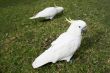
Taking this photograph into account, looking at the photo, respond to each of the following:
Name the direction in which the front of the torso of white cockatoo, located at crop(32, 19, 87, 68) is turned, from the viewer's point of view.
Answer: to the viewer's right

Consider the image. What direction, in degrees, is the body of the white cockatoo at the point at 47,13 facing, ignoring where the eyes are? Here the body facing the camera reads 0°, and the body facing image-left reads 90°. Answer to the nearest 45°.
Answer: approximately 270°

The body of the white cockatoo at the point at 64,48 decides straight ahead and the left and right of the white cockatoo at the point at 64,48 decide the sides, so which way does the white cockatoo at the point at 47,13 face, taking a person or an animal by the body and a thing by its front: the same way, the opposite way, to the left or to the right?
the same way

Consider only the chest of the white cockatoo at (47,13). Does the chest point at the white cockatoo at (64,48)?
no

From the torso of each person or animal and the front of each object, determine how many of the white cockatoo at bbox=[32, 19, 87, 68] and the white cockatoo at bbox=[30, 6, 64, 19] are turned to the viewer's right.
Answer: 2

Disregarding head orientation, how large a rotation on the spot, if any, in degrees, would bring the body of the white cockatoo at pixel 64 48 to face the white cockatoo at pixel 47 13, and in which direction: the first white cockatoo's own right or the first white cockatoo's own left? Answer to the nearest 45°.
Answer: approximately 90° to the first white cockatoo's own left
